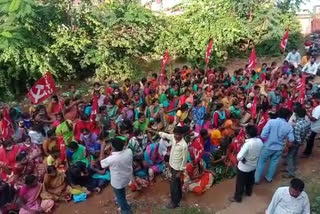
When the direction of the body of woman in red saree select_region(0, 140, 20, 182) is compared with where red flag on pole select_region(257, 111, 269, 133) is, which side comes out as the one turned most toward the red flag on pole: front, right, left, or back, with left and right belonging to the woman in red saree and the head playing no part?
left

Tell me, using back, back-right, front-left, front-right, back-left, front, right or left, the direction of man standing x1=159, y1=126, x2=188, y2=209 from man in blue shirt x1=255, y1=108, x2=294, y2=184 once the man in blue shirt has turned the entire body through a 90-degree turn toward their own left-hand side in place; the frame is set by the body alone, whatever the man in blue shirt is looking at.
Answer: front-left

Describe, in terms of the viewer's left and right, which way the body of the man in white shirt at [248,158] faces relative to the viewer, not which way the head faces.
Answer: facing away from the viewer and to the left of the viewer

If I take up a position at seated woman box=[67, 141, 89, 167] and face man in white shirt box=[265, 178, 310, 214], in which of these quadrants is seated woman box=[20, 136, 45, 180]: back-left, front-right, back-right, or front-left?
back-right

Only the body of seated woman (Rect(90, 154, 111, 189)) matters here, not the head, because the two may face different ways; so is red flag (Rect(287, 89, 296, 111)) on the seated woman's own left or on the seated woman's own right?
on the seated woman's own left

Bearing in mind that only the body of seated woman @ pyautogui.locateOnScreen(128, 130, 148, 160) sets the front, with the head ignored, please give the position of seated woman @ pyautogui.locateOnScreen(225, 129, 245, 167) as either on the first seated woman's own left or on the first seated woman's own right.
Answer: on the first seated woman's own left

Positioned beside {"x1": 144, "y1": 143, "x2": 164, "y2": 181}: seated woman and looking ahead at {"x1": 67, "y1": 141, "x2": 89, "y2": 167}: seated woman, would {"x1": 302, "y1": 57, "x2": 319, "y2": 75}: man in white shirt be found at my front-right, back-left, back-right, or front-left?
back-right

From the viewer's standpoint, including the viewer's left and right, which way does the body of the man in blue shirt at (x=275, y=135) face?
facing away from the viewer
